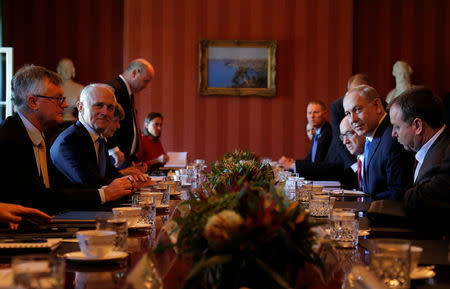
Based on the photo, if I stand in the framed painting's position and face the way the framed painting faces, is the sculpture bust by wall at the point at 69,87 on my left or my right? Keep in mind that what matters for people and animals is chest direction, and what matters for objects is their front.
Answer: on my right

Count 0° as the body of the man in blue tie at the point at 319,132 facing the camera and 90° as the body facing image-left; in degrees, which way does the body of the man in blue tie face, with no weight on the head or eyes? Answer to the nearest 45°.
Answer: approximately 45°

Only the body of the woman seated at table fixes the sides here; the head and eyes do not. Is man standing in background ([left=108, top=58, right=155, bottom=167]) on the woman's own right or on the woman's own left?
on the woman's own right

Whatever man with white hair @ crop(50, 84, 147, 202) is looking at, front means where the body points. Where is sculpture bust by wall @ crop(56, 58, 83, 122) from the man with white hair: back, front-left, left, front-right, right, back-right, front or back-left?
back-left

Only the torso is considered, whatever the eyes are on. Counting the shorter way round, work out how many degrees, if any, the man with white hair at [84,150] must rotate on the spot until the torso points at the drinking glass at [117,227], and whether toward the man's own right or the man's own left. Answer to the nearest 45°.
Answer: approximately 45° to the man's own right

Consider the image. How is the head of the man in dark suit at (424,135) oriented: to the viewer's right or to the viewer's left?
to the viewer's left

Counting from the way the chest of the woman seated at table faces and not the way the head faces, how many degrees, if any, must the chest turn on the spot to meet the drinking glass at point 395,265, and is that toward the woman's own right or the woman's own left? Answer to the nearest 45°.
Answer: approximately 45° to the woman's own right

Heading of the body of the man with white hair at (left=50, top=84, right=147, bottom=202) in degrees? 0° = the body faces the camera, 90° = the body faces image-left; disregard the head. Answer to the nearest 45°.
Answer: approximately 315°

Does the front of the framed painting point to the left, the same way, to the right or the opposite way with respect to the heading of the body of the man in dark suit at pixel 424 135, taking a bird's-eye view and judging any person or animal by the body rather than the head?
to the left
